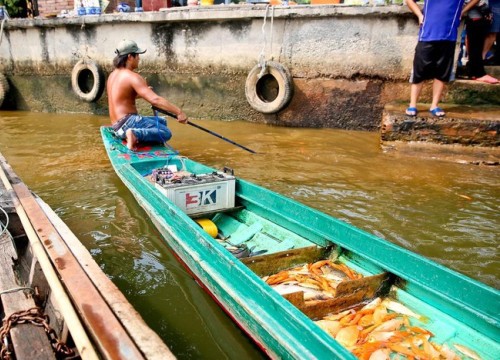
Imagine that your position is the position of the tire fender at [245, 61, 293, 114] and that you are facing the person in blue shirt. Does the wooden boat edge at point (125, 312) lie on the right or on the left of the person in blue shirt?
right

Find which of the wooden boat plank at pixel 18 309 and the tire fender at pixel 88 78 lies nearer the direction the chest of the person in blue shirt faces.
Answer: the wooden boat plank

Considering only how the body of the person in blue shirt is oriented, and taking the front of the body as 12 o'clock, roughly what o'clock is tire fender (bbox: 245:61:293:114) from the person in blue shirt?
The tire fender is roughly at 4 o'clock from the person in blue shirt.

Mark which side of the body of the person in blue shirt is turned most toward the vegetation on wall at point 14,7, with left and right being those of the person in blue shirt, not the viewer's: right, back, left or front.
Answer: right

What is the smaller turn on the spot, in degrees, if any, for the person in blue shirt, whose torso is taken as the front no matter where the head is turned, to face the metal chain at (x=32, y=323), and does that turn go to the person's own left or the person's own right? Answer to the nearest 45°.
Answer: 0° — they already face it

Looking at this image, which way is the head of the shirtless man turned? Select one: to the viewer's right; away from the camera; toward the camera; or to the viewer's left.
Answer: to the viewer's right

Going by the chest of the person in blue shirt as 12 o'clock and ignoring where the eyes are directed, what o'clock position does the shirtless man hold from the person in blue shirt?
The shirtless man is roughly at 2 o'clock from the person in blue shirt.

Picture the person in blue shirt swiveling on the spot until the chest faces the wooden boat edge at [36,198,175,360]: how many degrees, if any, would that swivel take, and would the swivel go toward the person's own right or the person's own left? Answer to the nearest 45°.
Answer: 0° — they already face it

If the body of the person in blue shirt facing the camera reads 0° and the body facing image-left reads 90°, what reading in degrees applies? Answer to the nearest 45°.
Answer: approximately 0°

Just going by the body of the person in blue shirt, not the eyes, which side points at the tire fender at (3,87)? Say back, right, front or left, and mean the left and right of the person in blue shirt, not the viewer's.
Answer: right

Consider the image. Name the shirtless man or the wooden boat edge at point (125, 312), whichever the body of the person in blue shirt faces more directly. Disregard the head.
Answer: the wooden boat edge

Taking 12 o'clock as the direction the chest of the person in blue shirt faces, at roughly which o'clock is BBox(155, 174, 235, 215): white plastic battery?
The white plastic battery is roughly at 1 o'clock from the person in blue shirt.

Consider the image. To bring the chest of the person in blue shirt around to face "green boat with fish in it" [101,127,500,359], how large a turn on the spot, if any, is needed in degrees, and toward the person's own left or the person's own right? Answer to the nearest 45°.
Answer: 0° — they already face it
